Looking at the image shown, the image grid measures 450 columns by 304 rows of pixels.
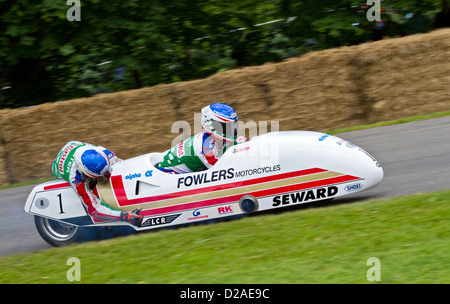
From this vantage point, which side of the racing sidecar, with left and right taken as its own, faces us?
right
